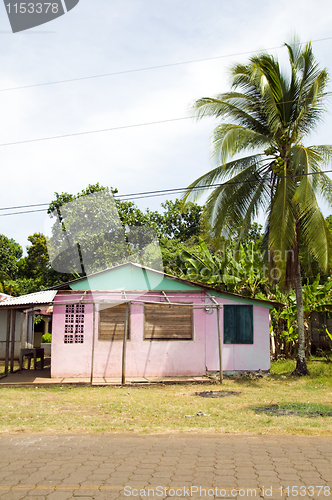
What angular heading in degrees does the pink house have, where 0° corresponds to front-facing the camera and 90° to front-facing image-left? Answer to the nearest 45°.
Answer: approximately 0°

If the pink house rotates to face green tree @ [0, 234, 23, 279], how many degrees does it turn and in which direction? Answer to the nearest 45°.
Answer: approximately 135° to its right
